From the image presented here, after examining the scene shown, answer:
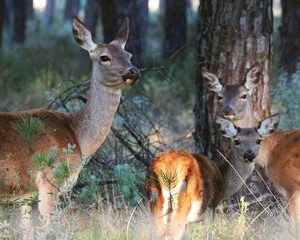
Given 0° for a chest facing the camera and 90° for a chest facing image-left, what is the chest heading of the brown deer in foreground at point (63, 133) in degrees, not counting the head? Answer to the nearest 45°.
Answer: approximately 270°

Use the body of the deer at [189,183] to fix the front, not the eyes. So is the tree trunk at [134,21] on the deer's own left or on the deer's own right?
on the deer's own left

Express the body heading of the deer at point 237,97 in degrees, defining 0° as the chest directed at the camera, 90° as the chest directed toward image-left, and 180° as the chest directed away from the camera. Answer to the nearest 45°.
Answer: approximately 45°

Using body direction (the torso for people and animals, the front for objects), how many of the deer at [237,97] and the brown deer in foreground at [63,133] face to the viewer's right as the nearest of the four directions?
1

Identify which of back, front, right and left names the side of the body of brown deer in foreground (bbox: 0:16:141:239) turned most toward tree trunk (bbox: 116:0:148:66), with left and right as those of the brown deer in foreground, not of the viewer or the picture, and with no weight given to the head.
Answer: left

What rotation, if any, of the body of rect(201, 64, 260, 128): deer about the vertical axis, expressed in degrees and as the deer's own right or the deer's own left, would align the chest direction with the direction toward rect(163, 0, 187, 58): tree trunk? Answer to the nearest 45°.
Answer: approximately 135° to the deer's own right

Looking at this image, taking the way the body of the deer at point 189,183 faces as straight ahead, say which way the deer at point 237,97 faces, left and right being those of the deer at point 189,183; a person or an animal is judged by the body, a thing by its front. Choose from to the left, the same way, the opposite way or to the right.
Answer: the opposite way
